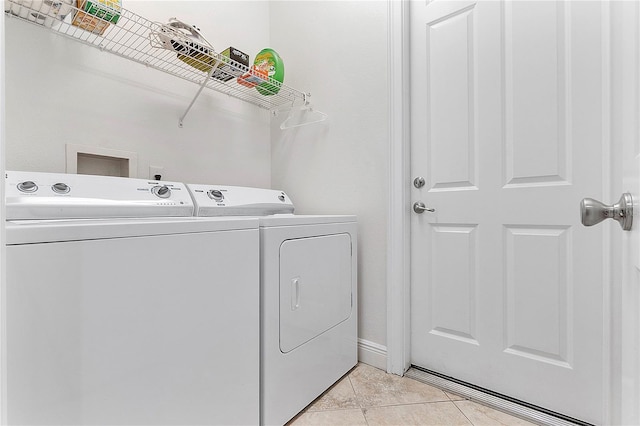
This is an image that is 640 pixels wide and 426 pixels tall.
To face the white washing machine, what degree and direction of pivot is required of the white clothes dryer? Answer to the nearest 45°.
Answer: approximately 90° to its right

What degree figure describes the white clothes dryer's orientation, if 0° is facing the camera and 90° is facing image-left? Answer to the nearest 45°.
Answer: approximately 315°

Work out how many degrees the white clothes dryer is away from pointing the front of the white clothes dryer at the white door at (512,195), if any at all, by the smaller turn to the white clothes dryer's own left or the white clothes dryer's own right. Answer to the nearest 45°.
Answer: approximately 45° to the white clothes dryer's own left
